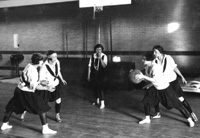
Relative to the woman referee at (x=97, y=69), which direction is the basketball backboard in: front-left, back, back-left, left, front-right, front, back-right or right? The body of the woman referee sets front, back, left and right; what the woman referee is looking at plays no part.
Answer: back

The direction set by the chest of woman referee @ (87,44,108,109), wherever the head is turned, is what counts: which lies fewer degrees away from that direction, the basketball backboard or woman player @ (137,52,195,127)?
the woman player

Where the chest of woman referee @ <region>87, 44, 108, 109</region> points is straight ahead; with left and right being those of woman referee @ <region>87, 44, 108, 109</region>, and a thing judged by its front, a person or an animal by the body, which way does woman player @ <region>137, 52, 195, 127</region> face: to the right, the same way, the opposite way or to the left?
to the right

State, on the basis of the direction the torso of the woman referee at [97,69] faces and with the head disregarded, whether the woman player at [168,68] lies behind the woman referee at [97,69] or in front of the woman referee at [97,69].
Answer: in front

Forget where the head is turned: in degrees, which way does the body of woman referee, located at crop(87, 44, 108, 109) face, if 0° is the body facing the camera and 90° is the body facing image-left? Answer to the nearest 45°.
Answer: approximately 0°

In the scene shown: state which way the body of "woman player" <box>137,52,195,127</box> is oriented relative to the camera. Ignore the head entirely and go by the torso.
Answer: to the viewer's left

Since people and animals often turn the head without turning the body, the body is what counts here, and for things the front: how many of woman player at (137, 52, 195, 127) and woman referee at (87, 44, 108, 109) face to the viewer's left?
1

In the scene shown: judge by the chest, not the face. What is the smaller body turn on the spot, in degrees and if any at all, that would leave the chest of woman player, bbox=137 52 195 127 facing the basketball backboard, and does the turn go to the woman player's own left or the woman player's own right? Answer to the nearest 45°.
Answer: approximately 45° to the woman player's own right

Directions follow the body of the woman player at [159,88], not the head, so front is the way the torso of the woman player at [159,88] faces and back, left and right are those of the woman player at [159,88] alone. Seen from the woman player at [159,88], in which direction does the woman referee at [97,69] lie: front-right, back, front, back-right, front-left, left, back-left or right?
front-right

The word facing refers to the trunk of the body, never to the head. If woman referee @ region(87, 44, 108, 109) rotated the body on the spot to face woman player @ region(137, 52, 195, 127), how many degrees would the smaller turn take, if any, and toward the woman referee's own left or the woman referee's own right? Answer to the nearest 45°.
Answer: approximately 45° to the woman referee's own left

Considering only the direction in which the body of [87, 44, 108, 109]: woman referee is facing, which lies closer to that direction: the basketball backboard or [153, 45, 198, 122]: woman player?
the woman player
